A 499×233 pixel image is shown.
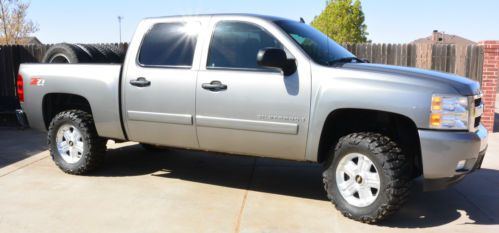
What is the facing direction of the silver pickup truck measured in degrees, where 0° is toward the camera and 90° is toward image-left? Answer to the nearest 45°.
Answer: approximately 315°

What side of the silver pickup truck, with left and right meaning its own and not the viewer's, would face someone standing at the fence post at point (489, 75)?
left

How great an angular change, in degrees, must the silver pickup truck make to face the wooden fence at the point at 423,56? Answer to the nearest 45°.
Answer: approximately 90° to its left
